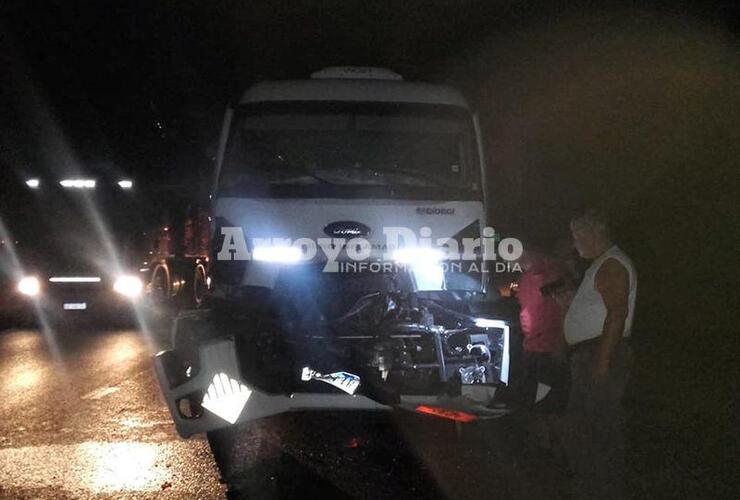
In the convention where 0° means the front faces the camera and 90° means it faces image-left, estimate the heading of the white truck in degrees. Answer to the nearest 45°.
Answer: approximately 0°

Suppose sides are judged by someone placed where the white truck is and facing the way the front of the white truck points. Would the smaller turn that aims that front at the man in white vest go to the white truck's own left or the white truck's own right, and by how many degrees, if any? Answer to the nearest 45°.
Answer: approximately 45° to the white truck's own left

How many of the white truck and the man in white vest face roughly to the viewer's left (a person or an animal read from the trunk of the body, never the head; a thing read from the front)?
1

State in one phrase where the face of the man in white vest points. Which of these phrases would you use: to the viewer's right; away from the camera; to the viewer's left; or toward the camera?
to the viewer's left

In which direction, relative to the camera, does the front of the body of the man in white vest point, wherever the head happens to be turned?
to the viewer's left
